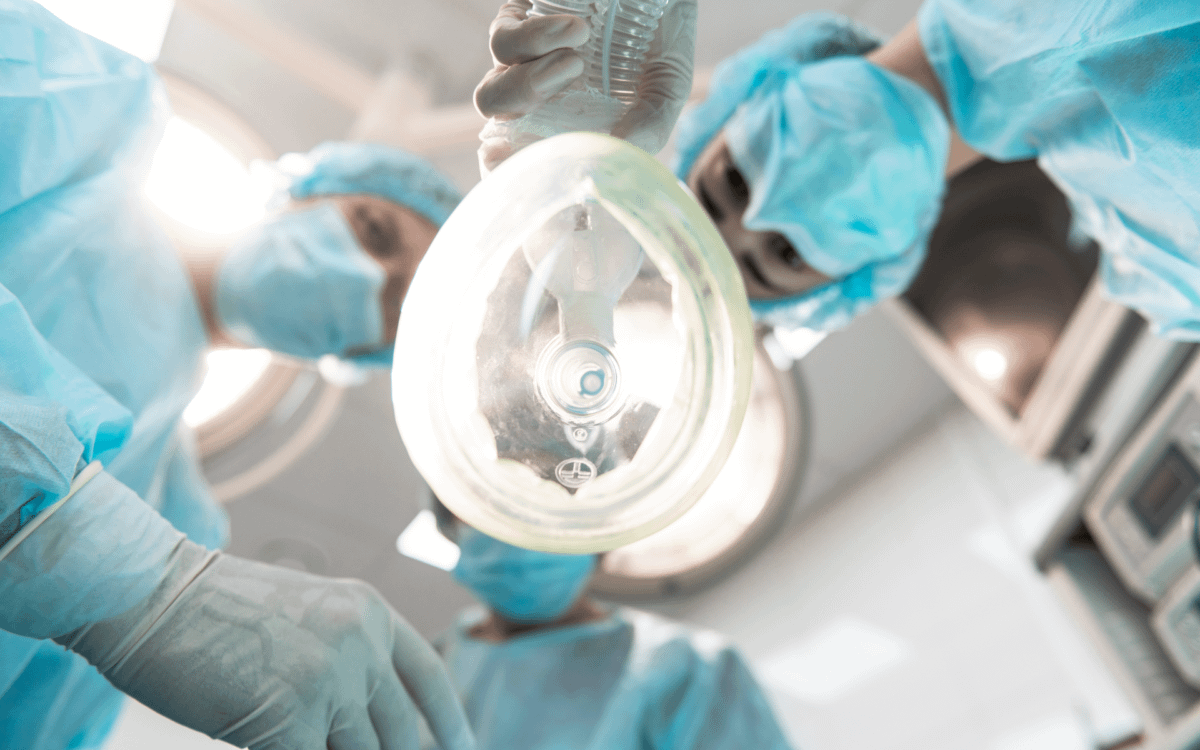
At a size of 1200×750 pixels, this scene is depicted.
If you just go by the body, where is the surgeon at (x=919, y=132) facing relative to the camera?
toward the camera

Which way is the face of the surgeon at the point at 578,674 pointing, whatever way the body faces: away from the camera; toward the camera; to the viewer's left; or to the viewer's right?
toward the camera
